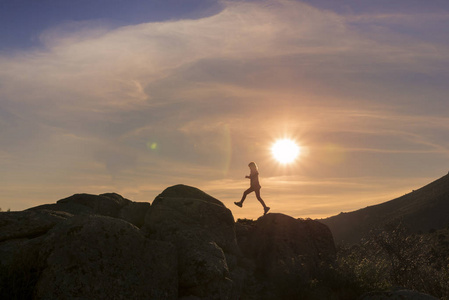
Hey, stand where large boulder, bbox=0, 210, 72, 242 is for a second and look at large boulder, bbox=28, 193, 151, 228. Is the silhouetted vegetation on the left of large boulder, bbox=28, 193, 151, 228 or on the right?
right

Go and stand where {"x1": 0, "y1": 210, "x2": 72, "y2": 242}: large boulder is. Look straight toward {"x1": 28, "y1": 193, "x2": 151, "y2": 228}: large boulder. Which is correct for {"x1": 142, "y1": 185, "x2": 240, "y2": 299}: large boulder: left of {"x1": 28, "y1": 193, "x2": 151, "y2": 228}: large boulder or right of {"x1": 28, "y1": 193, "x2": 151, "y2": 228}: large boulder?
right

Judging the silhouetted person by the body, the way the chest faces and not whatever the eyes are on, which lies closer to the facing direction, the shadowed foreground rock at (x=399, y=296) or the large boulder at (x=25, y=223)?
the large boulder

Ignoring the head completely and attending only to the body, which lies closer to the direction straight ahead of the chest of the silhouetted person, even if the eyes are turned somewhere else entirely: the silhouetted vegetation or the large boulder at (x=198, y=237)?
the large boulder

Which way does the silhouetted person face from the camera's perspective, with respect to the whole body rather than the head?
to the viewer's left

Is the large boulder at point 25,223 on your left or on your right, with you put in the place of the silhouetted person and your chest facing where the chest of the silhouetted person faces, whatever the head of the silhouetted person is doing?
on your left

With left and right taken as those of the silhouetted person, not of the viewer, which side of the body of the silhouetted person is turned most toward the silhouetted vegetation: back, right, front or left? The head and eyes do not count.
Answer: back
